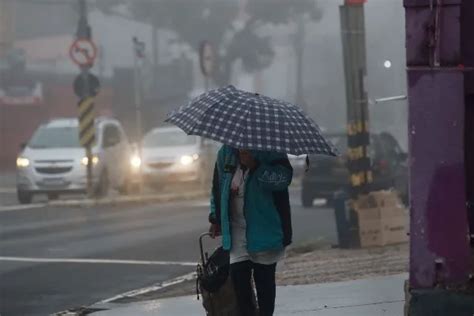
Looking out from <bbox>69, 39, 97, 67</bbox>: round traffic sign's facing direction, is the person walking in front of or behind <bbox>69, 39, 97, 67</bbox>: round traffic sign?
in front

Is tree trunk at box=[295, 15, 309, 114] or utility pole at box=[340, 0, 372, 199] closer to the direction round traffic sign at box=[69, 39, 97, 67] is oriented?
the utility pole

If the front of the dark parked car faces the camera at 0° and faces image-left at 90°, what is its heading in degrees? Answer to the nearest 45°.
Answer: approximately 45°

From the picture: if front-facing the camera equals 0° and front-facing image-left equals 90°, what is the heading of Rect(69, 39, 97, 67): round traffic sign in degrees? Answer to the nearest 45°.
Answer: approximately 0°

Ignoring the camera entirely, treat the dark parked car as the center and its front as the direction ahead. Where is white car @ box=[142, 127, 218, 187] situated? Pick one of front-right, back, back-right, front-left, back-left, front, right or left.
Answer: right

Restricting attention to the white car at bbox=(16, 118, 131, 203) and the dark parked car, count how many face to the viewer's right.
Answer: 0

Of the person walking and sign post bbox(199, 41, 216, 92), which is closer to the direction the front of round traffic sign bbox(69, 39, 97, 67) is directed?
the person walking

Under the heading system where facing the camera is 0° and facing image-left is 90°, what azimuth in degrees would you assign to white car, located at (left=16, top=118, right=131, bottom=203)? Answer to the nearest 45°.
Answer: approximately 45°

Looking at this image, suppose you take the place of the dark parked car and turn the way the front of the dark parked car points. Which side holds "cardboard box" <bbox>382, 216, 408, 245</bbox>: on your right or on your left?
on your left
